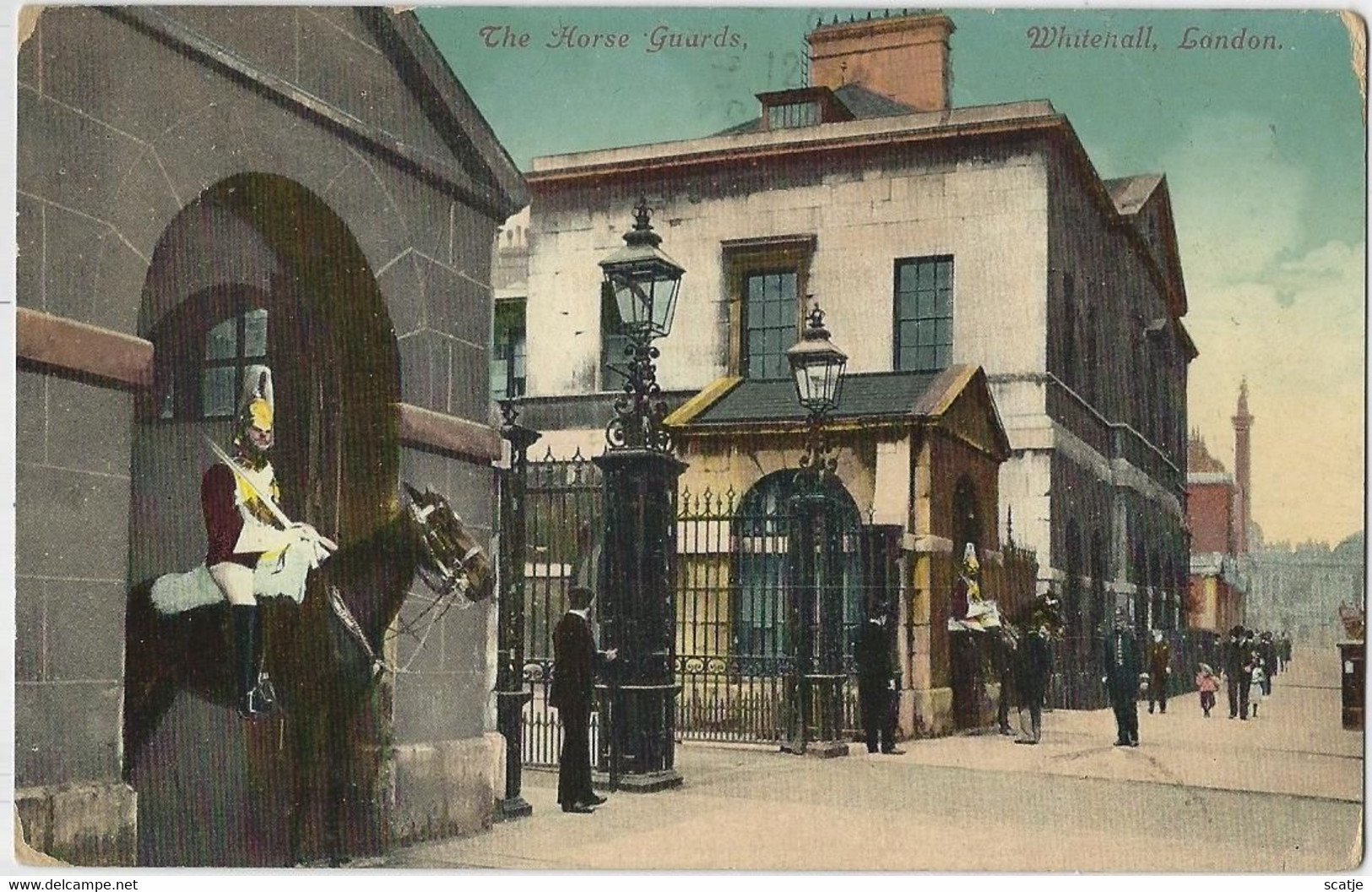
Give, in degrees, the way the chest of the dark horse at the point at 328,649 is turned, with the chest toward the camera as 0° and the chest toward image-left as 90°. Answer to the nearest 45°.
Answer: approximately 270°

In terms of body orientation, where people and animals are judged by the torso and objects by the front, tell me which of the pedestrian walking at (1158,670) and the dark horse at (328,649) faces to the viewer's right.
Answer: the dark horse

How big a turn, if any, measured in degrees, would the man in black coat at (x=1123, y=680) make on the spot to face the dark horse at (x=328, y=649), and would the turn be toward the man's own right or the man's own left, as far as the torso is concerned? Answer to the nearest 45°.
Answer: approximately 45° to the man's own right

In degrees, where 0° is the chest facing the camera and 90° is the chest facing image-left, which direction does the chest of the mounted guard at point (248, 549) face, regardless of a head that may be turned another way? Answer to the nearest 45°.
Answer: approximately 315°

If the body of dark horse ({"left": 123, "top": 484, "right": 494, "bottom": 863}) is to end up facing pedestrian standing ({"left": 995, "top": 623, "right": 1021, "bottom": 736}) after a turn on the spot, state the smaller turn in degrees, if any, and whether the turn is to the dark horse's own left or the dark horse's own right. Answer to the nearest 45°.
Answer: approximately 45° to the dark horse's own left

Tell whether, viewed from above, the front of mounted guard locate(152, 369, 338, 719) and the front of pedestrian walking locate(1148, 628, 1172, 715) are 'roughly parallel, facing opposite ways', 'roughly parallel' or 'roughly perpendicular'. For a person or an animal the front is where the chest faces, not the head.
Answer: roughly perpendicular

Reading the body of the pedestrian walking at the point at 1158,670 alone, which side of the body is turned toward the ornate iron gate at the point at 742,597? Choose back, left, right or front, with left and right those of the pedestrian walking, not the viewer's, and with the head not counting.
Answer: right

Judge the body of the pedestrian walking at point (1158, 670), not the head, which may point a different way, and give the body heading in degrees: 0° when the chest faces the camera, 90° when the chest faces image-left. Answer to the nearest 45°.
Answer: approximately 0°
